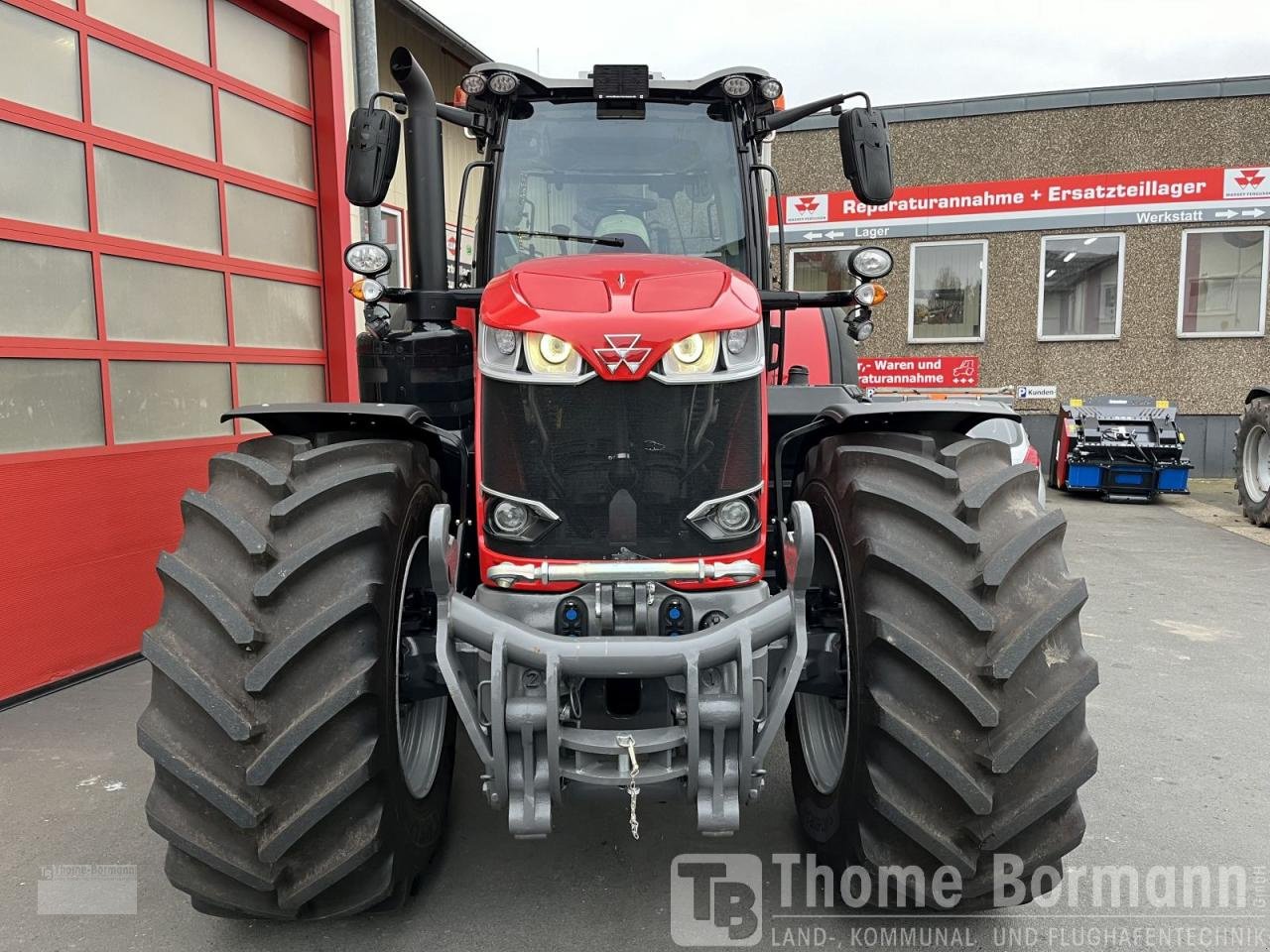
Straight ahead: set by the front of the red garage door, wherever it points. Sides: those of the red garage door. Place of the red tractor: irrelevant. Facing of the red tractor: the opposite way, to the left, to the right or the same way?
to the right

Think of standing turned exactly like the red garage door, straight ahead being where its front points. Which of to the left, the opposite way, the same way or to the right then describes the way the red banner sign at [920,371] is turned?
to the right

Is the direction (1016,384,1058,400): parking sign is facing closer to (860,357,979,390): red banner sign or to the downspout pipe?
the downspout pipe

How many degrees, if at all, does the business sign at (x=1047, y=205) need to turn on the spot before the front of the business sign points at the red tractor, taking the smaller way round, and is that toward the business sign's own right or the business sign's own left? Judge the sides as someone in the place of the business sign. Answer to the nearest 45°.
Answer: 0° — it already faces it

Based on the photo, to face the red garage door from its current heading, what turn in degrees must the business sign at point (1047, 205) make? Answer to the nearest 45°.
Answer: approximately 45° to its right

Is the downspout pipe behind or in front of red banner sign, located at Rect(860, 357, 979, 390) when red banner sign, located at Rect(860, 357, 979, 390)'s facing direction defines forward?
in front

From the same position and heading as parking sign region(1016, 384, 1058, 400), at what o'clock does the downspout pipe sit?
The downspout pipe is roughly at 1 o'clock from the parking sign.

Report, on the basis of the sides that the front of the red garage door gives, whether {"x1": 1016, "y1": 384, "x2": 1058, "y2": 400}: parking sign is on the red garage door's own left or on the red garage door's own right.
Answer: on the red garage door's own left

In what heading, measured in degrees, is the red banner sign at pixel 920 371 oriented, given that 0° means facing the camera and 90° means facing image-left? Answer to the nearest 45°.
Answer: approximately 0°
